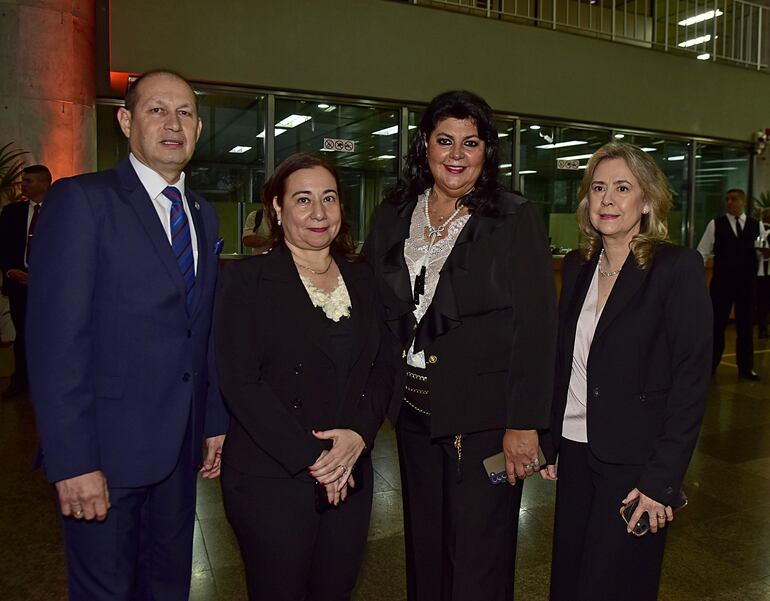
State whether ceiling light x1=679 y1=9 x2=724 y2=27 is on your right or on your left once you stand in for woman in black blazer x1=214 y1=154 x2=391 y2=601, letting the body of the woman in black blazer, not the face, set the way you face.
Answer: on your left

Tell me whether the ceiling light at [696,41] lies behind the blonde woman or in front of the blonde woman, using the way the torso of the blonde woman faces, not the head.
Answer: behind

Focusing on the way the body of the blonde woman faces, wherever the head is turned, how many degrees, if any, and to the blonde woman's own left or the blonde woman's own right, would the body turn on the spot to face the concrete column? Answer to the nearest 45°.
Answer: approximately 90° to the blonde woman's own right

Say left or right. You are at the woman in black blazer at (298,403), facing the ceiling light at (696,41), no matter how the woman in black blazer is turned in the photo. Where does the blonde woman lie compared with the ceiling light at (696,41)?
right

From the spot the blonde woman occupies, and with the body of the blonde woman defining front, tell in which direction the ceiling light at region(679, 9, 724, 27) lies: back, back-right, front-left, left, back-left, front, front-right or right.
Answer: back-right

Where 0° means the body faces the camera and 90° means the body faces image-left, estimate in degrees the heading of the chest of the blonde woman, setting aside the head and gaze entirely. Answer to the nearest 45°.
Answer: approximately 45°

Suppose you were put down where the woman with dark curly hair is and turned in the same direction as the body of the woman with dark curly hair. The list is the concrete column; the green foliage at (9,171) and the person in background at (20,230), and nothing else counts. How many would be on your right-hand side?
3

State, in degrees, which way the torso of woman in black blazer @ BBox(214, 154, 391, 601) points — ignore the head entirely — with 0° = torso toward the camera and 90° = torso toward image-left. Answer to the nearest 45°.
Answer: approximately 315°
